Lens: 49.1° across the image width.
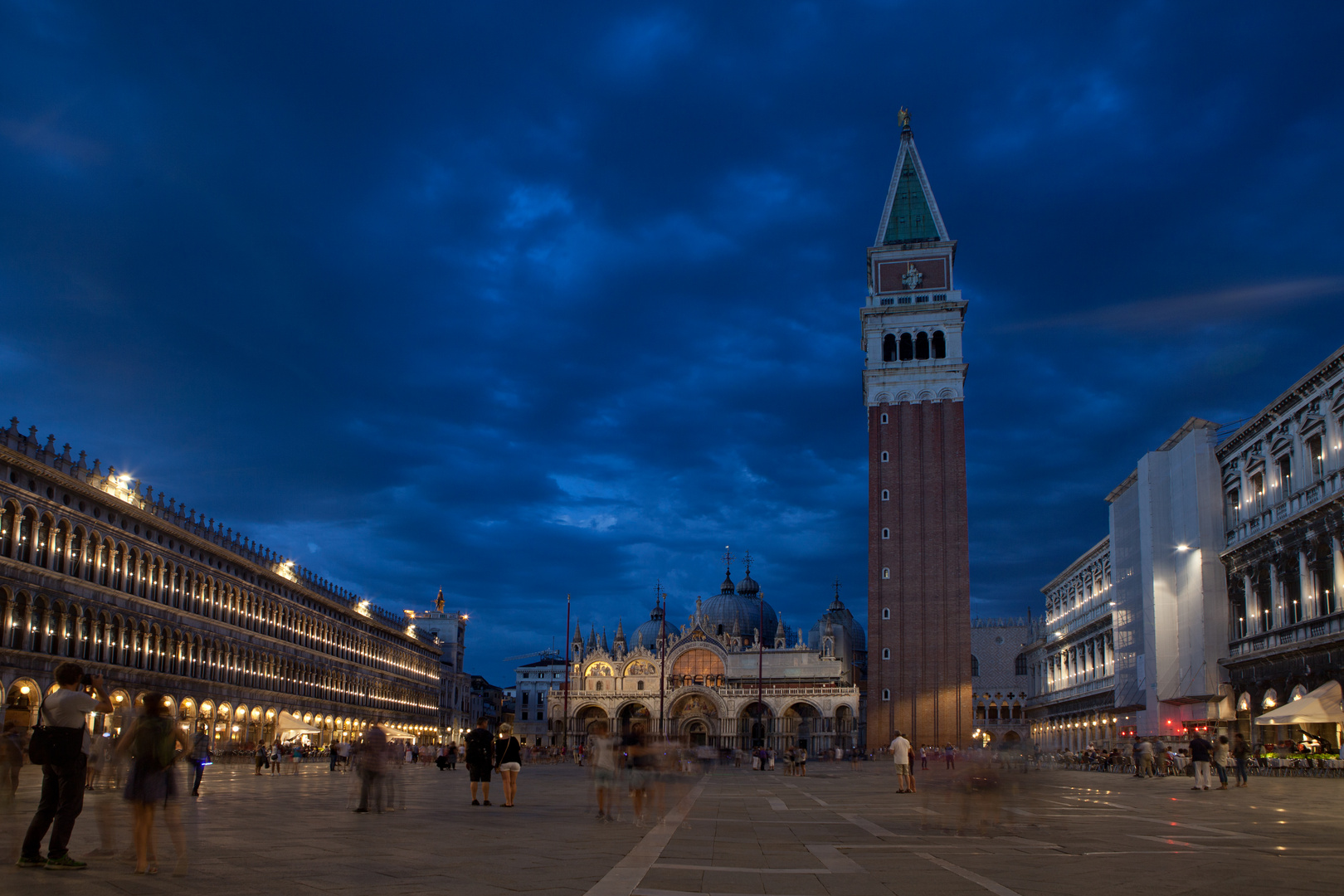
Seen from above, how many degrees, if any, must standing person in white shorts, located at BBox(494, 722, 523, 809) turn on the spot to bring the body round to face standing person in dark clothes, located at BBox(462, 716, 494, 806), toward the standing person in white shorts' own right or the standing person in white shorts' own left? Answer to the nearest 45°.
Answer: approximately 45° to the standing person in white shorts' own left

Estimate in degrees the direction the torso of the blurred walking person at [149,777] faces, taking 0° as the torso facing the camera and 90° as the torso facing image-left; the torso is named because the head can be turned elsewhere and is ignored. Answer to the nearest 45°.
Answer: approximately 180°

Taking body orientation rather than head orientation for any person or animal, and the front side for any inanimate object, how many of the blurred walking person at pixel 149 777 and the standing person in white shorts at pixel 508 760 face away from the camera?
2

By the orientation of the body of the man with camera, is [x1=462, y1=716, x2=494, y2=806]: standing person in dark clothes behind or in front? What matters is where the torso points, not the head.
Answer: in front

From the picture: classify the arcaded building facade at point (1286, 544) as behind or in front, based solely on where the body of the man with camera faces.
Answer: in front

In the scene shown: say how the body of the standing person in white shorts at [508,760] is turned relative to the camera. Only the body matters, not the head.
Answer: away from the camera

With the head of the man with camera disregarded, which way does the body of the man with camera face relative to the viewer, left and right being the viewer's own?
facing away from the viewer and to the right of the viewer

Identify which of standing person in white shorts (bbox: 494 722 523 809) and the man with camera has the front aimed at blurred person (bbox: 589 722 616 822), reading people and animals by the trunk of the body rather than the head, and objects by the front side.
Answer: the man with camera

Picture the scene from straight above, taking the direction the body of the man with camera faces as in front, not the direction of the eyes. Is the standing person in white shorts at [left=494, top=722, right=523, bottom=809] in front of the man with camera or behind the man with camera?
in front
